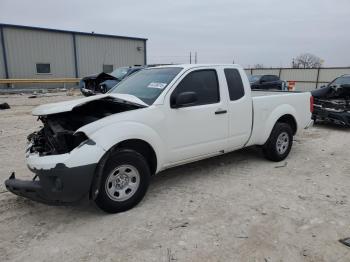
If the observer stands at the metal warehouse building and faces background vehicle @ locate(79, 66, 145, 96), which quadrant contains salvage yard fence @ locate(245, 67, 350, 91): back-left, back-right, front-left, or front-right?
front-left

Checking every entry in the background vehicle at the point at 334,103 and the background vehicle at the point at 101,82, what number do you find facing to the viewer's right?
0

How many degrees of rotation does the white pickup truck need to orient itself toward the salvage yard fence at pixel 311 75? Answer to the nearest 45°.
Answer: approximately 180°

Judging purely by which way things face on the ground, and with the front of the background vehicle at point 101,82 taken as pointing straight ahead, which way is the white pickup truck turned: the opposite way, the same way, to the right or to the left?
the same way

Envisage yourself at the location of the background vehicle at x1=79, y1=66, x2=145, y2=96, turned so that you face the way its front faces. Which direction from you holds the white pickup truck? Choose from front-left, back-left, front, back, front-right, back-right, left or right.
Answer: front-left

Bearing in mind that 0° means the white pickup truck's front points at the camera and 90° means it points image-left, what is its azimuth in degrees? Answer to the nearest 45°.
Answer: approximately 45°

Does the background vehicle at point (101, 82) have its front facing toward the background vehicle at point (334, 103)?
no

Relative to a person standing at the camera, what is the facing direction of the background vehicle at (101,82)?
facing the viewer and to the left of the viewer

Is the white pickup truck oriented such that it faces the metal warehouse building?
no

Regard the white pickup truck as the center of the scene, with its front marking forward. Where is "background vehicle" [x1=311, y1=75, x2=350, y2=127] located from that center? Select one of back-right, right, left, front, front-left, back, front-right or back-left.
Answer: back

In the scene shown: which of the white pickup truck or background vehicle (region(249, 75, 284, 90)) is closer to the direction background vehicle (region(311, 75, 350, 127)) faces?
the white pickup truck

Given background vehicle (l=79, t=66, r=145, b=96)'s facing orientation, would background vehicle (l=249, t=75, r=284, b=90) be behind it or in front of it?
behind

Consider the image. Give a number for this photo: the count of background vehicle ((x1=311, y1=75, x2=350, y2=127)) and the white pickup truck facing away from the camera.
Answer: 0

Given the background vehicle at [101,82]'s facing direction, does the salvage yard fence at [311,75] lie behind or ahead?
behind

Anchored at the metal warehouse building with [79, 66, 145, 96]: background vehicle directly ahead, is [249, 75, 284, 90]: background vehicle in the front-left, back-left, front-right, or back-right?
front-left
